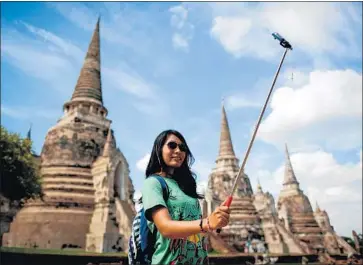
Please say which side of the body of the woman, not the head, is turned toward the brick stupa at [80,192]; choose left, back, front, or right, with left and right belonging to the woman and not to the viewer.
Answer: back

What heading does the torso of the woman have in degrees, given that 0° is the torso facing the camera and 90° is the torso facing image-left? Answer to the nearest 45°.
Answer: approximately 315°

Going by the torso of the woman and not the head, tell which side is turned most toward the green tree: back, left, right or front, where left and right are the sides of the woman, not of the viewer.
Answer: back

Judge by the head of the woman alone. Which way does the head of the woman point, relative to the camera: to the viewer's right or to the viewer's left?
to the viewer's right

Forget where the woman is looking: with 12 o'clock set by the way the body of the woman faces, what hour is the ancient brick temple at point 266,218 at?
The ancient brick temple is roughly at 8 o'clock from the woman.
